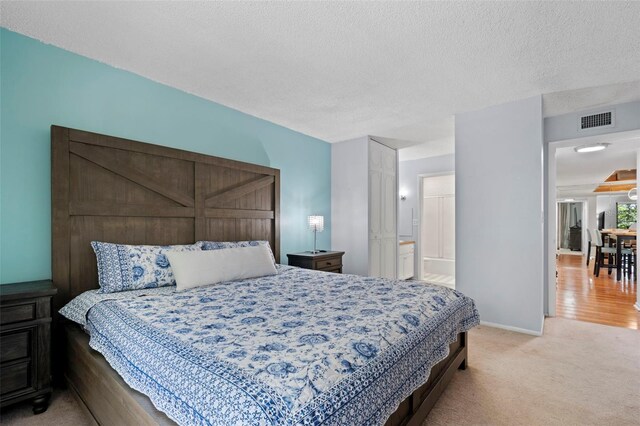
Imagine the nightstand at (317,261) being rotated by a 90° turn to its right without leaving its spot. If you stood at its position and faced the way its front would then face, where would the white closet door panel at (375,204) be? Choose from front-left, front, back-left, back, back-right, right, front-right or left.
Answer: back

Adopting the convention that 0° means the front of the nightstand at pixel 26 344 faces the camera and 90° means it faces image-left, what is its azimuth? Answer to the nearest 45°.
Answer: approximately 315°

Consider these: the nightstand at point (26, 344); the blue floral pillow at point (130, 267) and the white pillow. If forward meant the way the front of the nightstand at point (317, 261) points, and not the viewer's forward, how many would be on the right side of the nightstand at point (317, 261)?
3

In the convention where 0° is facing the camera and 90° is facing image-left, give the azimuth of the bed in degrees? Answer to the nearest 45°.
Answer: approximately 315°

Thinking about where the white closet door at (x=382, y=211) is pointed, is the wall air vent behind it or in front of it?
in front

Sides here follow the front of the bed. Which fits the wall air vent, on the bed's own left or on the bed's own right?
on the bed's own left

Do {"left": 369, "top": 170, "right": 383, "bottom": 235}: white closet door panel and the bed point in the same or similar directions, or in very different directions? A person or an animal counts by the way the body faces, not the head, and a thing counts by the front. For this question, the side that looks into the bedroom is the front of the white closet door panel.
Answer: same or similar directions

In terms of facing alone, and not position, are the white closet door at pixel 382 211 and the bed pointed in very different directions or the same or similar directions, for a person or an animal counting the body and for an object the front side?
same or similar directions

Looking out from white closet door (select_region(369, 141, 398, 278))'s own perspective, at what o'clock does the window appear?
The window is roughly at 9 o'clock from the white closet door.

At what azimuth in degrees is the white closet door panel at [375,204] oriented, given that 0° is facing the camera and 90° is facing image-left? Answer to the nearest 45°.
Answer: approximately 315°
